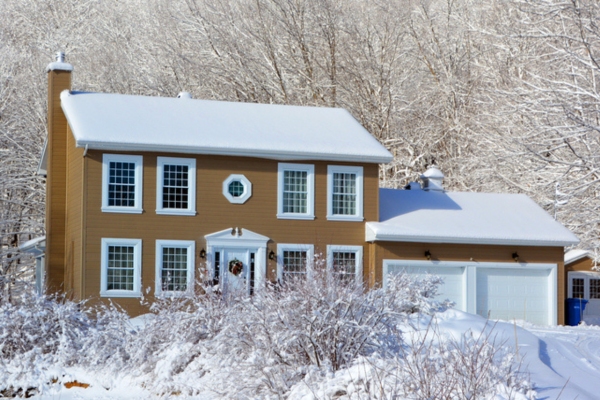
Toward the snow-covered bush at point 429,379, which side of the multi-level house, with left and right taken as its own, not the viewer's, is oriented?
front

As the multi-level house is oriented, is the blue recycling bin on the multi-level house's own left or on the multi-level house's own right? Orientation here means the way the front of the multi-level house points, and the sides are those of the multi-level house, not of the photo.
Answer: on the multi-level house's own left

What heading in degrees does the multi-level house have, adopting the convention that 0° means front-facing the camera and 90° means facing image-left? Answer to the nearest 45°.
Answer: approximately 0°

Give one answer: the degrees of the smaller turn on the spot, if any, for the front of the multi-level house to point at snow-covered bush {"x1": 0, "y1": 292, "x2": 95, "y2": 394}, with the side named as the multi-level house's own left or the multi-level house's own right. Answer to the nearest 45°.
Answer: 0° — it already faces it

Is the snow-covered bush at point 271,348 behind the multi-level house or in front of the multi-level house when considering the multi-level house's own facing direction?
in front
